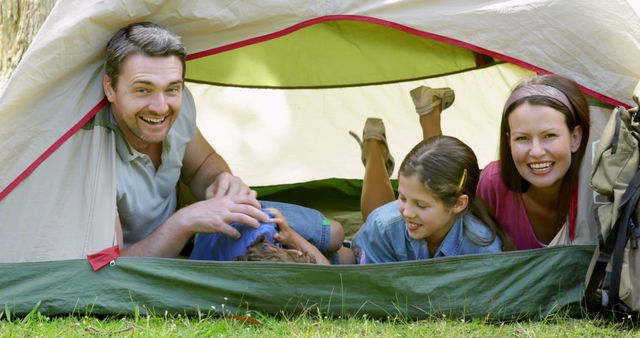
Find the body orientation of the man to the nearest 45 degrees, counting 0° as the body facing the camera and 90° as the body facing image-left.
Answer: approximately 315°

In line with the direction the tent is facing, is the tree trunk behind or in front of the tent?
behind

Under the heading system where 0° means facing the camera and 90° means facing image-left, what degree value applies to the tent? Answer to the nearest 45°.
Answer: approximately 0°

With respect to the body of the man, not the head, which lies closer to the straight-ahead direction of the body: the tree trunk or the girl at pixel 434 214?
the girl
